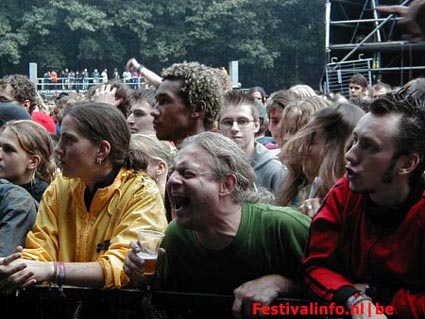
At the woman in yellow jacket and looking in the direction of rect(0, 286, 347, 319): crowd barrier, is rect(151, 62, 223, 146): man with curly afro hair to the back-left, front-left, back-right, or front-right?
back-left

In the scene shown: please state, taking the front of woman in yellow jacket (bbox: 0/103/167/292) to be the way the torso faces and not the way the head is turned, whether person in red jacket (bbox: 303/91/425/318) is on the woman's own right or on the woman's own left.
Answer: on the woman's own left

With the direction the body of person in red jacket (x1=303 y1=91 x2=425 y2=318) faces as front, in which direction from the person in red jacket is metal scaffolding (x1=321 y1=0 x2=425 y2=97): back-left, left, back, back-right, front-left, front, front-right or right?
back-right

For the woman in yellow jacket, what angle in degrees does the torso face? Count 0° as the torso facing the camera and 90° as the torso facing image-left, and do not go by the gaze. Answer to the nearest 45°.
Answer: approximately 45°

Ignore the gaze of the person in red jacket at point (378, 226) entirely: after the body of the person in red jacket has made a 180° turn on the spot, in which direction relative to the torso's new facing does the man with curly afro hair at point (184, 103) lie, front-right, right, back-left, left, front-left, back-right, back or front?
left

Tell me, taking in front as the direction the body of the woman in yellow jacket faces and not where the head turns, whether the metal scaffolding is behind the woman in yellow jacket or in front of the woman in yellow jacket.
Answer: behind

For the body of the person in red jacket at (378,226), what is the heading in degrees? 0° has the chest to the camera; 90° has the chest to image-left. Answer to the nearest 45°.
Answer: approximately 45°

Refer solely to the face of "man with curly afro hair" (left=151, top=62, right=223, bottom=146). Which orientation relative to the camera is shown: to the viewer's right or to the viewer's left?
to the viewer's left

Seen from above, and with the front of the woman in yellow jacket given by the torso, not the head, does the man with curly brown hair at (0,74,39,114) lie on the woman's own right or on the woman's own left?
on the woman's own right

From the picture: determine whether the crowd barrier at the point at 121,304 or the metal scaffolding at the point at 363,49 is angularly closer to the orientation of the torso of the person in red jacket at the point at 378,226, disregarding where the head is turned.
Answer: the crowd barrier

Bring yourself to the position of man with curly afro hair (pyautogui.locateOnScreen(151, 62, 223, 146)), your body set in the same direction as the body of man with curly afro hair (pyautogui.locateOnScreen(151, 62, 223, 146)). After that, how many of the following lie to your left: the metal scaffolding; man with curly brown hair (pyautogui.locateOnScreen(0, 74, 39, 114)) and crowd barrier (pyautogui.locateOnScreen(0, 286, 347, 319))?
1

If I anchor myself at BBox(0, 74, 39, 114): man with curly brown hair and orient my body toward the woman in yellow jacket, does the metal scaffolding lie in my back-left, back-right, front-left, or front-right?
back-left
